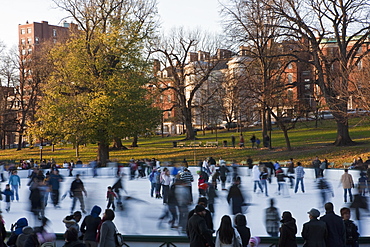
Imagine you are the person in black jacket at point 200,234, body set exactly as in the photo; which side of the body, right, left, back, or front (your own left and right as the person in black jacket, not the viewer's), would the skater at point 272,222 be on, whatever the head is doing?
front

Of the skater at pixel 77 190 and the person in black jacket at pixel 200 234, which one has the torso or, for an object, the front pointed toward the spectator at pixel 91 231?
the skater

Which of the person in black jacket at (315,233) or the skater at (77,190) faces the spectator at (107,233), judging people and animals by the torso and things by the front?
the skater

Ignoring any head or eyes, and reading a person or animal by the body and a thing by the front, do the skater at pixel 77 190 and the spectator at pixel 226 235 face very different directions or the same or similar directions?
very different directions

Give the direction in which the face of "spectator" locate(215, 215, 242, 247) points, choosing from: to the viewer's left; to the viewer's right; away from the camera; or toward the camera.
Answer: away from the camera

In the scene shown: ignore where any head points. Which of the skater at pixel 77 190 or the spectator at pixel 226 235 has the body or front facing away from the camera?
the spectator

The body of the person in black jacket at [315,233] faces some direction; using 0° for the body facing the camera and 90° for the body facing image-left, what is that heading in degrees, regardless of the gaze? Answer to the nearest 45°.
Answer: approximately 180°

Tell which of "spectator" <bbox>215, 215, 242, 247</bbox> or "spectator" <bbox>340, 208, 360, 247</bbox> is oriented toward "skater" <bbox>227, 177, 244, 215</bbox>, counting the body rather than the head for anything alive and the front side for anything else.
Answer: "spectator" <bbox>215, 215, 242, 247</bbox>

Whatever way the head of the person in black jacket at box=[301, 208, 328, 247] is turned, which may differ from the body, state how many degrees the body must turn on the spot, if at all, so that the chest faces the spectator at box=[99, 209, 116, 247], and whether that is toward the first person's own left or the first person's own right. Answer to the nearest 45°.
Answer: approximately 90° to the first person's own left

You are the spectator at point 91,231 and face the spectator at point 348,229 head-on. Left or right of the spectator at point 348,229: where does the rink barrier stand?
left

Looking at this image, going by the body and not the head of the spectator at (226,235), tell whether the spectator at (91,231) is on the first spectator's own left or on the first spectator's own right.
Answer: on the first spectator's own left

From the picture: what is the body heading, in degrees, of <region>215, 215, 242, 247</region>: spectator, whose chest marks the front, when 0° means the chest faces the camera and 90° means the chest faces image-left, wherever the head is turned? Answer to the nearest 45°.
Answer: approximately 180°
